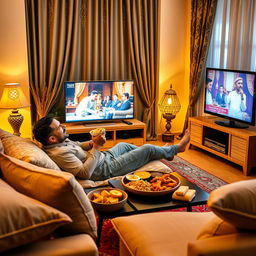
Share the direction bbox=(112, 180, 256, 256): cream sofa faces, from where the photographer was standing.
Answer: facing to the left of the viewer

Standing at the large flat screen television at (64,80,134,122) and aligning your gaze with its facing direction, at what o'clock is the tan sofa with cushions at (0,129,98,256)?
The tan sofa with cushions is roughly at 12 o'clock from the large flat screen television.

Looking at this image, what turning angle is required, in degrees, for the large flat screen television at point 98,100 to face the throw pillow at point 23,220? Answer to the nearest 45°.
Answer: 0° — it already faces it

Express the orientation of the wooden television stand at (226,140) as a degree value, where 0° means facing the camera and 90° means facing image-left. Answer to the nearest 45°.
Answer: approximately 45°

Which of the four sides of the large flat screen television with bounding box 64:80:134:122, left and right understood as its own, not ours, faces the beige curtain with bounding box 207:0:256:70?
left

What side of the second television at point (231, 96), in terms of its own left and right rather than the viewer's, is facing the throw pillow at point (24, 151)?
front

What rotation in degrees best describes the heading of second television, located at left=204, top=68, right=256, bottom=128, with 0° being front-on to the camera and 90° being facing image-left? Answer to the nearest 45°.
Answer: approximately 45°

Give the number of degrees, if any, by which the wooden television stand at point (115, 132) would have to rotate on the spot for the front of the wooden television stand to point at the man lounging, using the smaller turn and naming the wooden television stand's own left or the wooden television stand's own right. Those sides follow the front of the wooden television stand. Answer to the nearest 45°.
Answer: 0° — it already faces them

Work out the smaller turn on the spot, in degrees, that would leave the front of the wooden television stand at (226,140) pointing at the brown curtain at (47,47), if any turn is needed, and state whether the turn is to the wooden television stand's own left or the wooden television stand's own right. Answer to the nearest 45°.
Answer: approximately 45° to the wooden television stand's own right

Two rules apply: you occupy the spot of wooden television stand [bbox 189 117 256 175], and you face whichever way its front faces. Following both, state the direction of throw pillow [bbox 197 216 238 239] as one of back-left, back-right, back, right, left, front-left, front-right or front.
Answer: front-left

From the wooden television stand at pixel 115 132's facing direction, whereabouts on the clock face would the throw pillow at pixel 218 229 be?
The throw pillow is roughly at 12 o'clock from the wooden television stand.

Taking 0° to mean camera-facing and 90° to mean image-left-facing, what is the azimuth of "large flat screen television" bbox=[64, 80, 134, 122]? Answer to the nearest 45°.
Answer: approximately 0°
